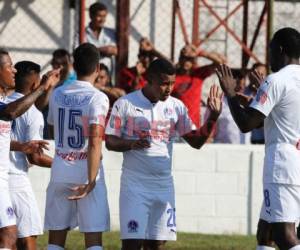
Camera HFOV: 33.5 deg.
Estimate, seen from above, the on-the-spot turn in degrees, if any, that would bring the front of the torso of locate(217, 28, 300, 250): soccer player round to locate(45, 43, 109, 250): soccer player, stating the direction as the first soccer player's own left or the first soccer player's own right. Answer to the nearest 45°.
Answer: approximately 45° to the first soccer player's own left

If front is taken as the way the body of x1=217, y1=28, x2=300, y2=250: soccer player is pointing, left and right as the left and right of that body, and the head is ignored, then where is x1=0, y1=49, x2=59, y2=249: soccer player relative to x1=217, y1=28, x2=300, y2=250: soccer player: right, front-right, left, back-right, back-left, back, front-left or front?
front-left

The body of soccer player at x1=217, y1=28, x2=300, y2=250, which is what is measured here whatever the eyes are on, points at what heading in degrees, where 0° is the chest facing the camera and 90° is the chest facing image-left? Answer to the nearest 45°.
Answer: approximately 135°

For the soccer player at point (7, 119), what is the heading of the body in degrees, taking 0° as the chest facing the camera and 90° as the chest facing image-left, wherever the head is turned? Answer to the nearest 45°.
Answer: approximately 315°

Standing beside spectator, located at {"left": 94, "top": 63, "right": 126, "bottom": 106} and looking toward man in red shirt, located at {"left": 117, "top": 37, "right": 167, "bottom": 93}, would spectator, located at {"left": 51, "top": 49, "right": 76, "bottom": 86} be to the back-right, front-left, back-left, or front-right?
back-left

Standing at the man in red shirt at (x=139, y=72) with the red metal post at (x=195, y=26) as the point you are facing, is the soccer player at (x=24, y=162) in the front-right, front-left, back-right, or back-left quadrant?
back-right

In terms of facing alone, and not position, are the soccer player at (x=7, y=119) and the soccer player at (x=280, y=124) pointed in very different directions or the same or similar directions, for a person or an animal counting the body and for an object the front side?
very different directions

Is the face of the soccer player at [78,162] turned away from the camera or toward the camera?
away from the camera
